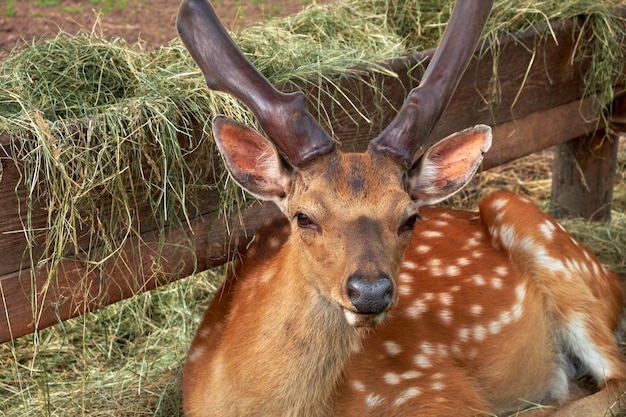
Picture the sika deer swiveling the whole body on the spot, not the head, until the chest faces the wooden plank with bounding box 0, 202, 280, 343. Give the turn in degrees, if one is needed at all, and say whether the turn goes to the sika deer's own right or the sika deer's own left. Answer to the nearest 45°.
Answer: approximately 45° to the sika deer's own right

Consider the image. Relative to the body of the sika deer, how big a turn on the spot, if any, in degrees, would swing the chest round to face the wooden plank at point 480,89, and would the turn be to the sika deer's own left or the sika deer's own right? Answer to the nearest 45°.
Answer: approximately 135° to the sika deer's own right

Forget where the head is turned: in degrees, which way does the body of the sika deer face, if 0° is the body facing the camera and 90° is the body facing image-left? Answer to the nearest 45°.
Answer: approximately 45°

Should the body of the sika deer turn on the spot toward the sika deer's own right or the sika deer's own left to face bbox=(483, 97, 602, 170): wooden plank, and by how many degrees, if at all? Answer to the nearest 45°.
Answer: approximately 135° to the sika deer's own right
